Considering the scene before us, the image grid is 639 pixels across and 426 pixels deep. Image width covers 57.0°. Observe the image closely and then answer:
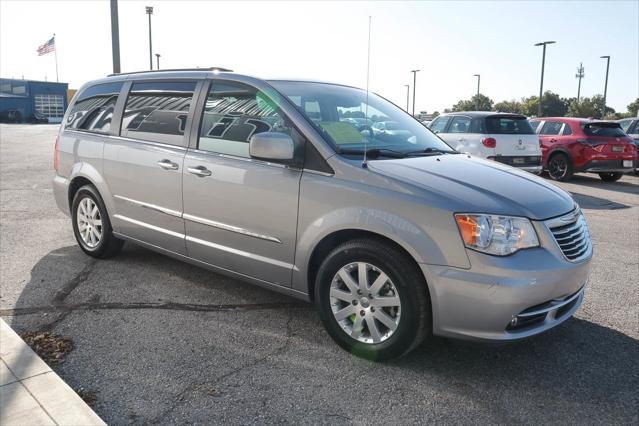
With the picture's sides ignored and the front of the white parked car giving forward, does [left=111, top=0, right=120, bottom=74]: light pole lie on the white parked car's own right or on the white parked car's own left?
on the white parked car's own left

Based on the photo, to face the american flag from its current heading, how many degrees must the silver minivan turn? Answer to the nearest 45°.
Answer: approximately 180°

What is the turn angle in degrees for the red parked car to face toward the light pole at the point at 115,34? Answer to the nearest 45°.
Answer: approximately 90° to its left

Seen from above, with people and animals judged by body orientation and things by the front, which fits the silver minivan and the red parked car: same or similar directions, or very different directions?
very different directions

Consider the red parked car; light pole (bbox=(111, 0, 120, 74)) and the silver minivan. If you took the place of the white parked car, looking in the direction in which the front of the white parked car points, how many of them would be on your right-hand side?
1

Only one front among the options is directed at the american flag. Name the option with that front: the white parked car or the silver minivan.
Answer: the white parked car

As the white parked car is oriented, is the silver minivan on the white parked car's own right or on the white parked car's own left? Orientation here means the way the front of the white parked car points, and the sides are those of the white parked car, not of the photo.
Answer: on the white parked car's own left

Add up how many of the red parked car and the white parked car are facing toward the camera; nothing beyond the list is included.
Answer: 0

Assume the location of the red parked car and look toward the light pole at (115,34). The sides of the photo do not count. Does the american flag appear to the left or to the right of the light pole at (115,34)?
right

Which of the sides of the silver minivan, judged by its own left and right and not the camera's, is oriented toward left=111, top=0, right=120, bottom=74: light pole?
back

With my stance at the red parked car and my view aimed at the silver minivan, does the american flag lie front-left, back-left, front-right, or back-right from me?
back-right

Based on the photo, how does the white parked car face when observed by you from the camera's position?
facing away from the viewer and to the left of the viewer

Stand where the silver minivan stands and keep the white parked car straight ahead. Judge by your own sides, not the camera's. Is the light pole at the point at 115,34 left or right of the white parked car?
left

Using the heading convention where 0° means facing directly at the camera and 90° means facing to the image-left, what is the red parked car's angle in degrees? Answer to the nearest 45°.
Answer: approximately 135°

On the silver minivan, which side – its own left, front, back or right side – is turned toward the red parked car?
left

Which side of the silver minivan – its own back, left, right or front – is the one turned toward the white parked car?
left
